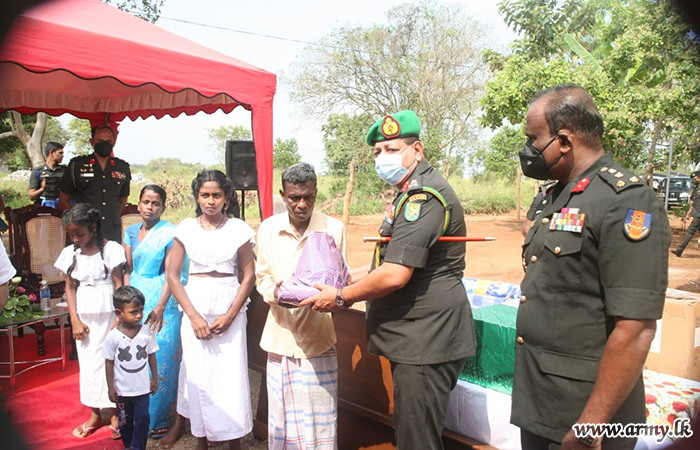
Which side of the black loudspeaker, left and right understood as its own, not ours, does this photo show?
front

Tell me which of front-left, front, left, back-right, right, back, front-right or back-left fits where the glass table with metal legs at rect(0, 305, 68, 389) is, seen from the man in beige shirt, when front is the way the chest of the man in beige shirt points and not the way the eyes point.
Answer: back-right

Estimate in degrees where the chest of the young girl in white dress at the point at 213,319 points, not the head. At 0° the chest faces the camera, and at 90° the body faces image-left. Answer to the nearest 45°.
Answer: approximately 0°

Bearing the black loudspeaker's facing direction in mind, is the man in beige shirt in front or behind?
in front

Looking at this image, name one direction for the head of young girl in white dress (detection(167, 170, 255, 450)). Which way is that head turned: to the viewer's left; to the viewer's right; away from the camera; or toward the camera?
toward the camera

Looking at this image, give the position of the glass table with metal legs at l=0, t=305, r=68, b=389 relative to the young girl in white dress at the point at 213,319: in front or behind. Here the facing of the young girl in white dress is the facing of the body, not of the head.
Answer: behind

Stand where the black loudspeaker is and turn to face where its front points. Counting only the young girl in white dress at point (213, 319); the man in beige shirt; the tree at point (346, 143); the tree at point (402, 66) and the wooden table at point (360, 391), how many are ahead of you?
3

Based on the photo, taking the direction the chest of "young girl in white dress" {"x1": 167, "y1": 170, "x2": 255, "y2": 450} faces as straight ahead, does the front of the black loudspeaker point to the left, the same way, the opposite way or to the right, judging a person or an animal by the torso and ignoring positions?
the same way

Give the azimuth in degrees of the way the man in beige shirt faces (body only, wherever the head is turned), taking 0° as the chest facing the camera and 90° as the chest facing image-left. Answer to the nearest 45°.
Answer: approximately 0°
